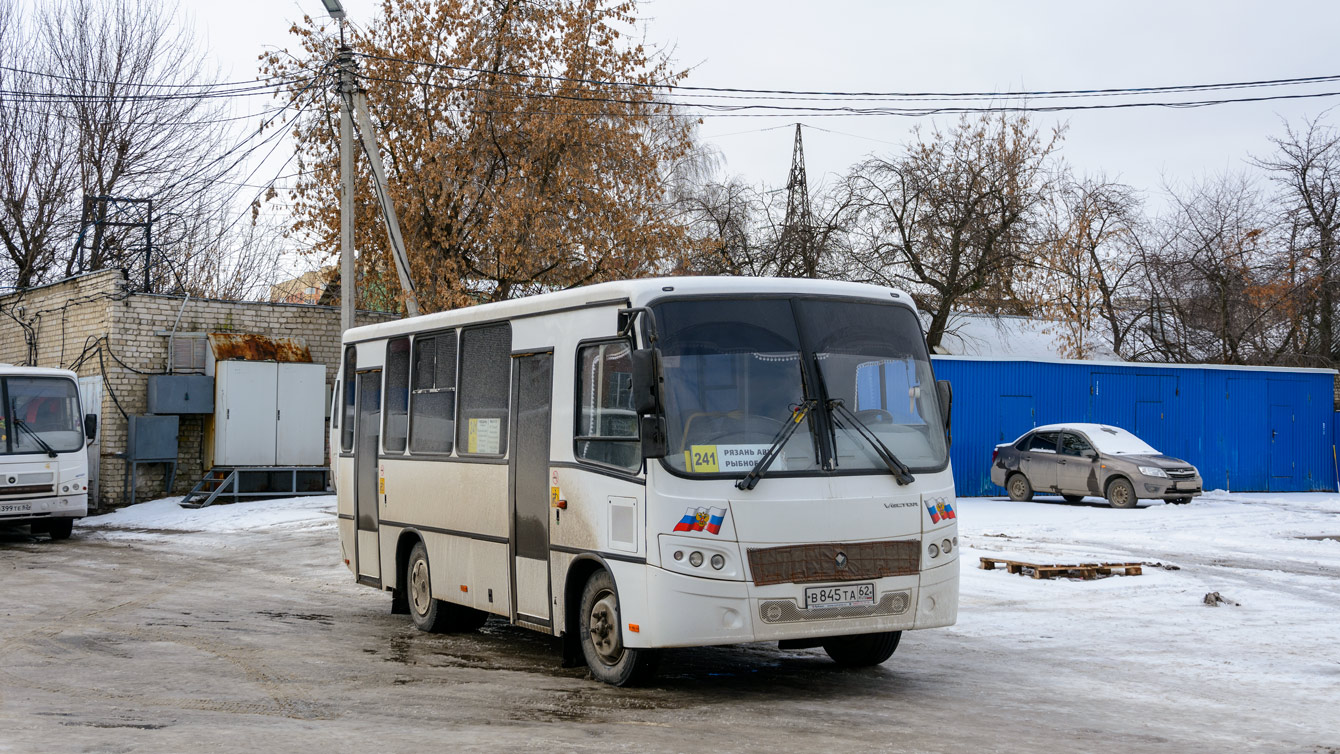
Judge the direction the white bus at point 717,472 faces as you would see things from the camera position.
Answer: facing the viewer and to the right of the viewer

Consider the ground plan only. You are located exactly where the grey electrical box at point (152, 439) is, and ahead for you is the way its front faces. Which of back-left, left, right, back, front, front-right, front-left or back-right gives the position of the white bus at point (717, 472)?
front

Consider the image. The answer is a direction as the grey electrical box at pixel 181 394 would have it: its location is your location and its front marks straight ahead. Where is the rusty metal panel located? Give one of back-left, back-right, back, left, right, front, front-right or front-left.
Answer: left

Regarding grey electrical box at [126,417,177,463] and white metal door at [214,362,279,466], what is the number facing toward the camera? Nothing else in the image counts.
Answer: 2

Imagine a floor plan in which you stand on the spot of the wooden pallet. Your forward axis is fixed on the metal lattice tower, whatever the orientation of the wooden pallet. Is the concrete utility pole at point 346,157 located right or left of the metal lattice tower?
left

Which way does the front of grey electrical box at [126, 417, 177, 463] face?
toward the camera

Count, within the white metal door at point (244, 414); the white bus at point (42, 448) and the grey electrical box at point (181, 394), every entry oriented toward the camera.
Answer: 3

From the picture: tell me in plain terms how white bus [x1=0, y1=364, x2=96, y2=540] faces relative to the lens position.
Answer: facing the viewer

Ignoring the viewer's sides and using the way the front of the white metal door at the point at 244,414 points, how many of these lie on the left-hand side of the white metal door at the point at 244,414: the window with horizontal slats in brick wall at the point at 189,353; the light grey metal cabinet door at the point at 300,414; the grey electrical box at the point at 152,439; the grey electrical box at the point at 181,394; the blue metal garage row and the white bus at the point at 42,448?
2

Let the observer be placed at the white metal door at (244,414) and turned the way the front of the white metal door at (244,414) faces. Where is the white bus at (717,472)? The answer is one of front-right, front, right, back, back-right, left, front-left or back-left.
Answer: front

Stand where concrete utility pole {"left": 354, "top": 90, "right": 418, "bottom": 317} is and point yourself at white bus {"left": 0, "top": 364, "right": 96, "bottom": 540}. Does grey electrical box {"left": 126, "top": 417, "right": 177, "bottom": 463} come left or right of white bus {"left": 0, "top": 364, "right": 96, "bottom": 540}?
right

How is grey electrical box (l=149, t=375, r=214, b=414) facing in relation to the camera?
toward the camera

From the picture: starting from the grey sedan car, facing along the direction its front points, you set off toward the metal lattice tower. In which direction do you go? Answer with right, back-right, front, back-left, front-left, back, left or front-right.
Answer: back
